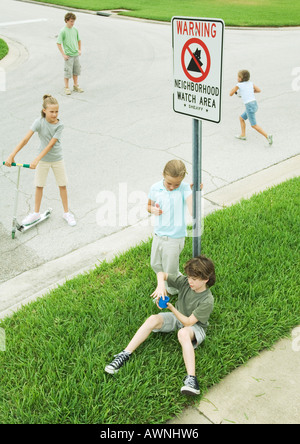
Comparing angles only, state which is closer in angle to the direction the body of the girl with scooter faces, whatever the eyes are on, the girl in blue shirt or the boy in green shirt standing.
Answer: the girl in blue shirt

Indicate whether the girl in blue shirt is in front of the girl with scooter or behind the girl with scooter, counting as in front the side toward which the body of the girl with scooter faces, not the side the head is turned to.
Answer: in front

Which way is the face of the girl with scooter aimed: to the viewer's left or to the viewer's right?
to the viewer's right

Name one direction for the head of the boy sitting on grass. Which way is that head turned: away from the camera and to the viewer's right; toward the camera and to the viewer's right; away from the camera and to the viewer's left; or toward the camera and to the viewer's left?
toward the camera and to the viewer's left

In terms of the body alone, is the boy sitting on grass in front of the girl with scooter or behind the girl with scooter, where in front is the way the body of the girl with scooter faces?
in front

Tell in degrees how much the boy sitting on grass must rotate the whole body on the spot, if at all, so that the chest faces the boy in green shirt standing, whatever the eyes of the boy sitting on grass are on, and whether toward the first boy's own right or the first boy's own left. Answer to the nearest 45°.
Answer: approximately 135° to the first boy's own right

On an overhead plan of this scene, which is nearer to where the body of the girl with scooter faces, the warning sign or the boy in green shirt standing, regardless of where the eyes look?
the warning sign

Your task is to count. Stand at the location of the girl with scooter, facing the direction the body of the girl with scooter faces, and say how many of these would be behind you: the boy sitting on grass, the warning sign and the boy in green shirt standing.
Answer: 1

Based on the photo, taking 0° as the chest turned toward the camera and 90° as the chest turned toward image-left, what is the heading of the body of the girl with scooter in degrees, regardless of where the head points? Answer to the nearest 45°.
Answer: approximately 0°

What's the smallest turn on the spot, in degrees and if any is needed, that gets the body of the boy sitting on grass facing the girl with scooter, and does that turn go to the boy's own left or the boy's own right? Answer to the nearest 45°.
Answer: approximately 90° to the boy's own right
